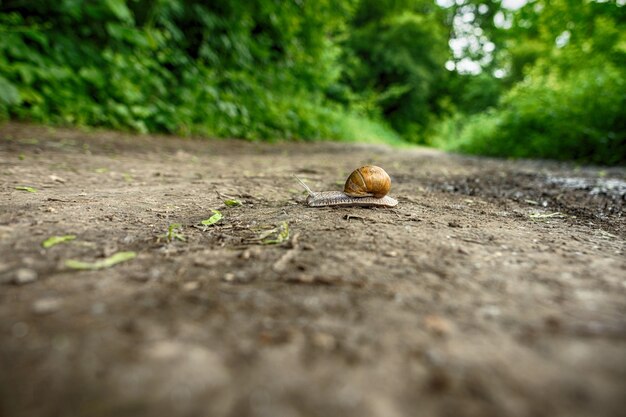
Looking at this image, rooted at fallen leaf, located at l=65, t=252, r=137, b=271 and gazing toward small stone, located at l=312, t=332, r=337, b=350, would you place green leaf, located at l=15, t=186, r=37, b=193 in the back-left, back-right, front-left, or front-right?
back-left

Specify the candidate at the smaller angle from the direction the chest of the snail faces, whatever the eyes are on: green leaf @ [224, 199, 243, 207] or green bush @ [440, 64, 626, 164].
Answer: the green leaf

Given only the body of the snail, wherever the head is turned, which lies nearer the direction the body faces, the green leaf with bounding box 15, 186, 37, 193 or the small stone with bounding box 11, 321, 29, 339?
the green leaf

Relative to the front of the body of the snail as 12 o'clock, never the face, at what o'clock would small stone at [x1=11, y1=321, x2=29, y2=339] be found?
The small stone is roughly at 10 o'clock from the snail.

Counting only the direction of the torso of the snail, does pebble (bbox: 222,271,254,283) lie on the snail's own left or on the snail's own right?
on the snail's own left

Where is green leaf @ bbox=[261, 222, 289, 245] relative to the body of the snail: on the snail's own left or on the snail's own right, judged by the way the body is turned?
on the snail's own left

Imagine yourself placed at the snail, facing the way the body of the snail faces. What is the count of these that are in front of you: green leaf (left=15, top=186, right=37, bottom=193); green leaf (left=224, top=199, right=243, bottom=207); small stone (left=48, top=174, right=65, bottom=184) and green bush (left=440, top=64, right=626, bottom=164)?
3

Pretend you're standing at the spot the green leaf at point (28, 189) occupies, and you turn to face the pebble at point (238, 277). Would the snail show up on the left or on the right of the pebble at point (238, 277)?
left

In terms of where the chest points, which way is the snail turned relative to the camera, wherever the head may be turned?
to the viewer's left

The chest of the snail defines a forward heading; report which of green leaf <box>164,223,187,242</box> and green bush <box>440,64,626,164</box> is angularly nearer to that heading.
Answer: the green leaf

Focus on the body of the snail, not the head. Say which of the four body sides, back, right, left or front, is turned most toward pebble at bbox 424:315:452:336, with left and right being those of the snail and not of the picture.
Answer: left
